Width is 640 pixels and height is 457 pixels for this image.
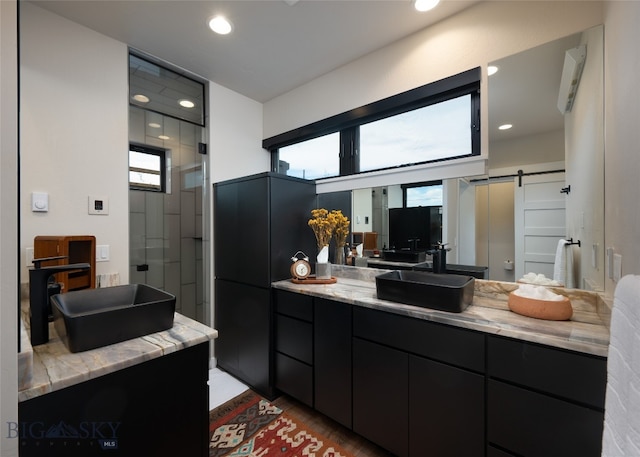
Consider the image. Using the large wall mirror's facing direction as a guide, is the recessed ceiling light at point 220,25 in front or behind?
in front

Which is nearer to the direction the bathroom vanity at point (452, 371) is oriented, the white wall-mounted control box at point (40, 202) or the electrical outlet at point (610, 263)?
the white wall-mounted control box

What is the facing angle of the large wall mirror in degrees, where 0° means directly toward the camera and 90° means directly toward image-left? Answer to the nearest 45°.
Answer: approximately 45°

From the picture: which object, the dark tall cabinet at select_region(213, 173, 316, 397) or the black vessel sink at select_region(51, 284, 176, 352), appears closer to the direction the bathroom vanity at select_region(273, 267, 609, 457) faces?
the black vessel sink

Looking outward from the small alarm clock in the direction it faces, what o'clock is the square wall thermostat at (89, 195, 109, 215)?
The square wall thermostat is roughly at 3 o'clock from the small alarm clock.

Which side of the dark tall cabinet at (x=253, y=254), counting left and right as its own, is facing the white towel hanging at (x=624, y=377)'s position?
left

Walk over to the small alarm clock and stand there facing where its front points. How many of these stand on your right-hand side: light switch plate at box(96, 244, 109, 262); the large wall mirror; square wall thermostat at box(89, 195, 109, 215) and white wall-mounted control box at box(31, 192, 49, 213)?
3

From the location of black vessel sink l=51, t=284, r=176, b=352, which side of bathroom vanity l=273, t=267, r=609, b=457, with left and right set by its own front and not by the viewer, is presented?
front

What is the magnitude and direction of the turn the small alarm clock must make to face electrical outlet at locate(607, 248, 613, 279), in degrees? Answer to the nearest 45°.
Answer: approximately 45° to its left

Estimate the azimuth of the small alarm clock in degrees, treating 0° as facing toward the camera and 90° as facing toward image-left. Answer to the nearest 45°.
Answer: approximately 0°
